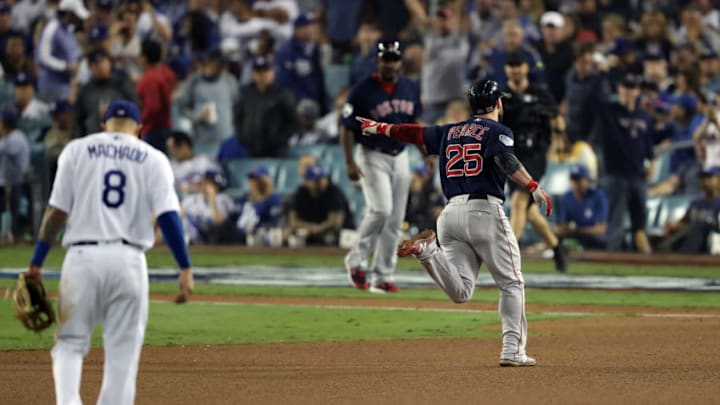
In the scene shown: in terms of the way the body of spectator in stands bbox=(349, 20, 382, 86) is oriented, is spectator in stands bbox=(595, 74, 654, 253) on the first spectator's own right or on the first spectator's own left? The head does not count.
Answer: on the first spectator's own left

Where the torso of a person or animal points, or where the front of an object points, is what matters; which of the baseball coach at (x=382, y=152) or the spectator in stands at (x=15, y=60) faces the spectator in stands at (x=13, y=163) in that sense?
the spectator in stands at (x=15, y=60)

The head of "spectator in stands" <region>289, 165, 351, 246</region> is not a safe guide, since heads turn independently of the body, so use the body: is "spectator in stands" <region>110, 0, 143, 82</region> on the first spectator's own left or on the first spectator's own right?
on the first spectator's own right

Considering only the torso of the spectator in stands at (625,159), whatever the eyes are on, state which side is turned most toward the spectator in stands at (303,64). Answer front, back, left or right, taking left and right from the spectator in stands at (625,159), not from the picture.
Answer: right

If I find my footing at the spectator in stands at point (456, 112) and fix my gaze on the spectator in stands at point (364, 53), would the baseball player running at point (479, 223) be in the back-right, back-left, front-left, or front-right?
back-left
